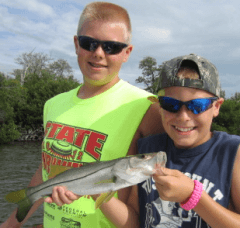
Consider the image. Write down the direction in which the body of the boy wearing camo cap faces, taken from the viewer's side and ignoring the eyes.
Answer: toward the camera
